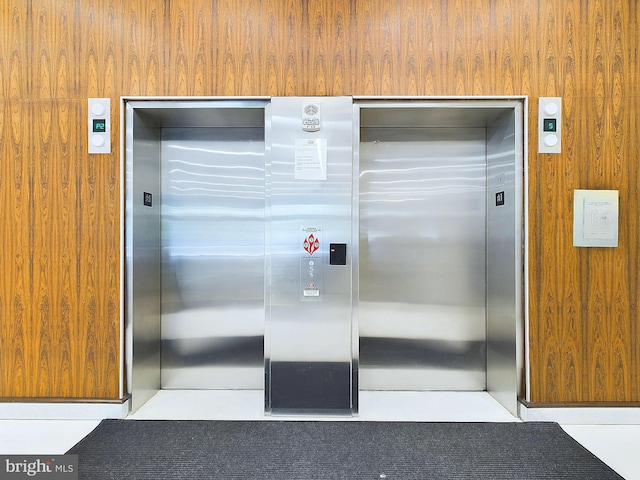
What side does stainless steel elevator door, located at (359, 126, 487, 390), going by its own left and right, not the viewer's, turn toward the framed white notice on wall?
left

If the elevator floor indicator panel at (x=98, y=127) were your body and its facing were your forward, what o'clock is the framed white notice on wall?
The framed white notice on wall is roughly at 10 o'clock from the elevator floor indicator panel.

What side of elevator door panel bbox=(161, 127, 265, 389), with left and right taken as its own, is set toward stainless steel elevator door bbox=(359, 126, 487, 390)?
left

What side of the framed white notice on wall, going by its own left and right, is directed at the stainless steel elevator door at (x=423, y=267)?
right

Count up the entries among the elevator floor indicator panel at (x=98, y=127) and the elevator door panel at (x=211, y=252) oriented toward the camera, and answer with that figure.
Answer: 2

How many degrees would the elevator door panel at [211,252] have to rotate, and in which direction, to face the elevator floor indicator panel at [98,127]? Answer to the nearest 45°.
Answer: approximately 45° to its right

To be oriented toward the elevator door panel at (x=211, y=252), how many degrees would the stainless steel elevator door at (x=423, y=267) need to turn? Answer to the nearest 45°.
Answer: approximately 90° to its right

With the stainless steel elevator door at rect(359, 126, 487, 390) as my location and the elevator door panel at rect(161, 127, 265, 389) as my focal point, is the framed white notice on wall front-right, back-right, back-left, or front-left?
back-left
